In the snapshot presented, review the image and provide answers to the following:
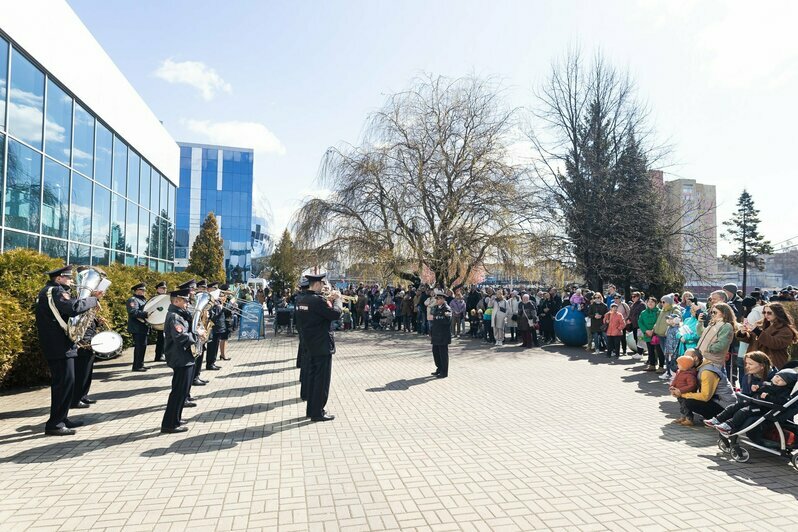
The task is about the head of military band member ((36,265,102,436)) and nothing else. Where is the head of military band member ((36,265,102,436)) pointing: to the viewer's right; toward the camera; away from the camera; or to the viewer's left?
to the viewer's right

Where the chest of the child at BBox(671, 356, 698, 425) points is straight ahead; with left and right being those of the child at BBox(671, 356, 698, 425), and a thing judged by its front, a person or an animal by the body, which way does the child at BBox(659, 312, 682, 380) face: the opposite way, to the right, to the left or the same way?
the same way

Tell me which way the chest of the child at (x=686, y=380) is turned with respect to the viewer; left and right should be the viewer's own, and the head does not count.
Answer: facing to the left of the viewer

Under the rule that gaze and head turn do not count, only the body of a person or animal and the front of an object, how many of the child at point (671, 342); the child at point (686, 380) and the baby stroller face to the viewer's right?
0

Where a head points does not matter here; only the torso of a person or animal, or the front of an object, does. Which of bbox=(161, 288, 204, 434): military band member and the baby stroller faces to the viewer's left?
the baby stroller

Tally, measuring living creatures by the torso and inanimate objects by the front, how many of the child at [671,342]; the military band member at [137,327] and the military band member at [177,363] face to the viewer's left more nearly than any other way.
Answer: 1

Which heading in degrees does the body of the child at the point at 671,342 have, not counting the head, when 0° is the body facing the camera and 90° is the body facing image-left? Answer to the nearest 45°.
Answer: approximately 90°

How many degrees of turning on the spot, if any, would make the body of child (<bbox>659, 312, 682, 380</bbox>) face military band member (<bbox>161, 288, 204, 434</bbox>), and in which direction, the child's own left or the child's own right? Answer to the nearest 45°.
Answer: approximately 45° to the child's own left

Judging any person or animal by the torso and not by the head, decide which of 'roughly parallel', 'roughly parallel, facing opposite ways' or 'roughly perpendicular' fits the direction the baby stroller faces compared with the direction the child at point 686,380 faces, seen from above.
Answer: roughly parallel

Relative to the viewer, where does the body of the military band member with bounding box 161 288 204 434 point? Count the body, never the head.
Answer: to the viewer's right

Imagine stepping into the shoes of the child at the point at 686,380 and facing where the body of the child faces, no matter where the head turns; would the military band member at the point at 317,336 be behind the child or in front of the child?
in front

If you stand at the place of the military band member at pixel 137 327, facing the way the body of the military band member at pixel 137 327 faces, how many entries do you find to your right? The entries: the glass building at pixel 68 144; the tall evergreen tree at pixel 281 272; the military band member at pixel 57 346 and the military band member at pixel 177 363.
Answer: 2

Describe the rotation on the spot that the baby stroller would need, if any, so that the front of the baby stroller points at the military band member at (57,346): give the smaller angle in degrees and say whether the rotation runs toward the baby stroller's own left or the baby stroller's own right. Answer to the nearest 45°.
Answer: approximately 45° to the baby stroller's own left

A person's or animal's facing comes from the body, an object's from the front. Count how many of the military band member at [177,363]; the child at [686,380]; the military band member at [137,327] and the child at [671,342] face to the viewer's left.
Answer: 2

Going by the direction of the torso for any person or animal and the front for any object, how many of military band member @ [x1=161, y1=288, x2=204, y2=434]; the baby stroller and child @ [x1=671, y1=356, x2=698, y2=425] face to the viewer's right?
1

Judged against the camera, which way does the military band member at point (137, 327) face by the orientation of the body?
to the viewer's right

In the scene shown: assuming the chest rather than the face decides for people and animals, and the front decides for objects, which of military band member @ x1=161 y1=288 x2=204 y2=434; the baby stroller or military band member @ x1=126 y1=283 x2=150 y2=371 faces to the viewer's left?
the baby stroller

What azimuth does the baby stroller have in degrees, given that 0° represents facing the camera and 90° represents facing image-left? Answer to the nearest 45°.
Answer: approximately 90°

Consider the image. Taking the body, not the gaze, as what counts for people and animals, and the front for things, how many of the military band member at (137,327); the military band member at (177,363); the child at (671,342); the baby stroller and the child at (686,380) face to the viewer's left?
3

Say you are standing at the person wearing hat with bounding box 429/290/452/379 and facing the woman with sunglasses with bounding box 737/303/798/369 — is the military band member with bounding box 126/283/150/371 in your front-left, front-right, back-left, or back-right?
back-right

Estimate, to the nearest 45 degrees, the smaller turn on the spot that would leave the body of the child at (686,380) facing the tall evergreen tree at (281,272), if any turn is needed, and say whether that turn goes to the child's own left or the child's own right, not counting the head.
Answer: approximately 45° to the child's own right
